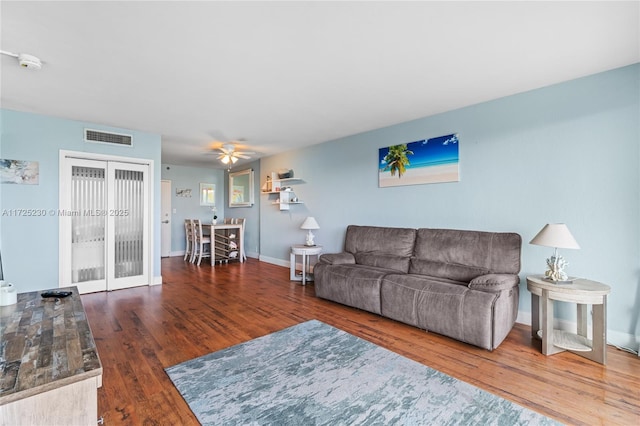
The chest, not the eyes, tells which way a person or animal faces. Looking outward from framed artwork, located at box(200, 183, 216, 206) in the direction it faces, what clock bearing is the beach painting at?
The beach painting is roughly at 11 o'clock from the framed artwork.

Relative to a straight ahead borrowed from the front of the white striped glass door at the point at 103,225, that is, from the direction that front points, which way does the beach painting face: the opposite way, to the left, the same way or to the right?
to the right

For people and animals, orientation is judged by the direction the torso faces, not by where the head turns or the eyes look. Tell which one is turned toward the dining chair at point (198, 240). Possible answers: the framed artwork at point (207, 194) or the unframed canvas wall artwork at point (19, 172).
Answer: the framed artwork at point (207, 194)

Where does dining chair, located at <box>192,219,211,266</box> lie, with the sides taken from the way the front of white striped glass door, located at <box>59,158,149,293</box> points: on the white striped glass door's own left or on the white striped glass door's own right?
on the white striped glass door's own left

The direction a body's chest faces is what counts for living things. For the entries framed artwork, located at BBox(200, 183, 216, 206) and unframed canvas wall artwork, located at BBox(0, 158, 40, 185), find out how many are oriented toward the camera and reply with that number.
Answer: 2

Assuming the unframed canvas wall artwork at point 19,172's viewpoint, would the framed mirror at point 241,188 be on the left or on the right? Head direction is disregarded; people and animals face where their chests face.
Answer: on its left

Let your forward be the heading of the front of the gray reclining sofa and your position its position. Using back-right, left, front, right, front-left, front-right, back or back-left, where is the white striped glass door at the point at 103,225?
front-right

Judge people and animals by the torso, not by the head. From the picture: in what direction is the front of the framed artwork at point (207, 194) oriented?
toward the camera

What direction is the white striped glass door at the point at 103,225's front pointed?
toward the camera

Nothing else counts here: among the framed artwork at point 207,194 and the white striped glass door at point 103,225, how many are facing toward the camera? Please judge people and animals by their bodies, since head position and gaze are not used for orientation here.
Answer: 2

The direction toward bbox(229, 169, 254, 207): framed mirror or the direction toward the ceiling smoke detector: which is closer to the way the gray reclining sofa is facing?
the ceiling smoke detector

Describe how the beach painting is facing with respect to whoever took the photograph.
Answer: facing the viewer and to the left of the viewer
